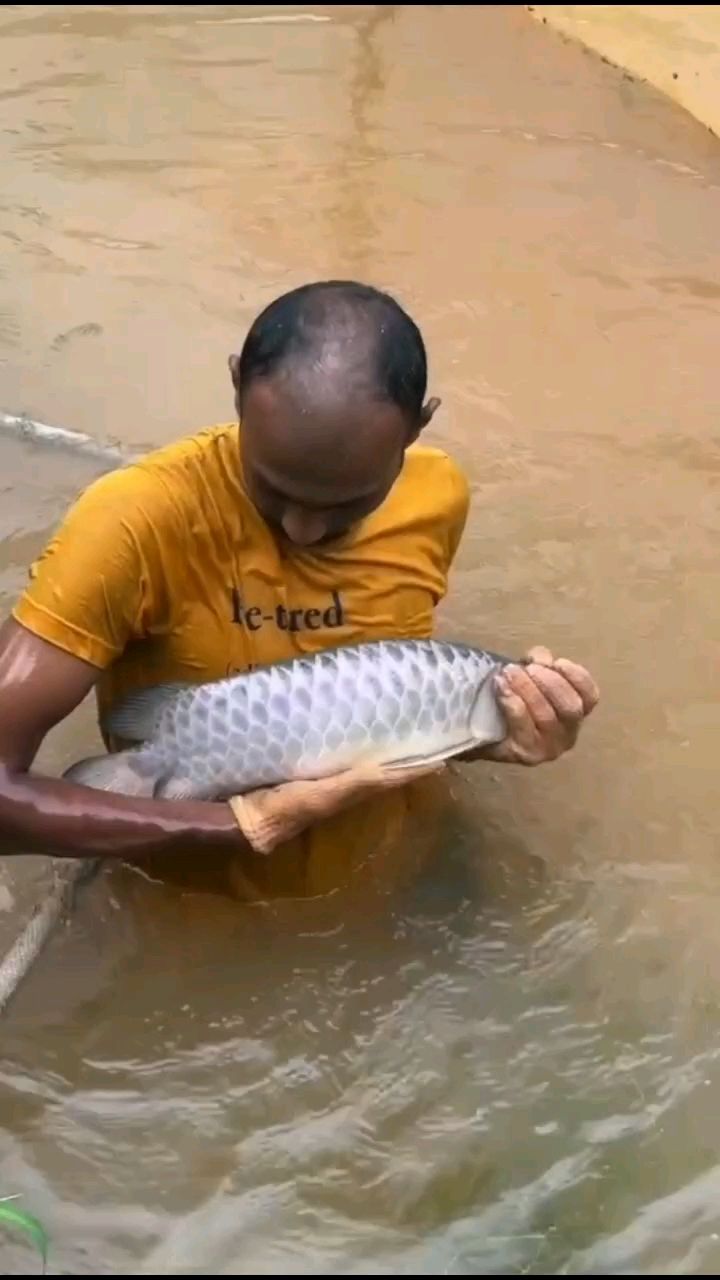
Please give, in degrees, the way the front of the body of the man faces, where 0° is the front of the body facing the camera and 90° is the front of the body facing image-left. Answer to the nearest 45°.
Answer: approximately 0°
